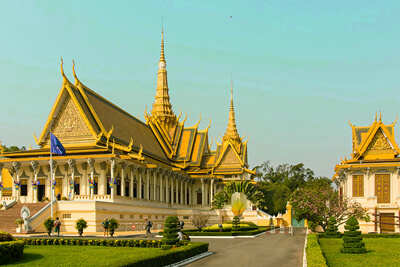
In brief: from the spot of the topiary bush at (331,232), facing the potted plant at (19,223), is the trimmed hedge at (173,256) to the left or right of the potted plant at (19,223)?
left

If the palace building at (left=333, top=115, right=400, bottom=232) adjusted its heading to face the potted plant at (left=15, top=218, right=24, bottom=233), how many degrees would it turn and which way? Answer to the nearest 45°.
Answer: approximately 45° to its right

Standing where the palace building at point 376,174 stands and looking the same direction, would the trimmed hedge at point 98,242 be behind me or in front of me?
in front

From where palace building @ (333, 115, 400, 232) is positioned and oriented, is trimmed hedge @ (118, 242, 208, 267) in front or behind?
in front

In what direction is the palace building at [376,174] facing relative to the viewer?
toward the camera

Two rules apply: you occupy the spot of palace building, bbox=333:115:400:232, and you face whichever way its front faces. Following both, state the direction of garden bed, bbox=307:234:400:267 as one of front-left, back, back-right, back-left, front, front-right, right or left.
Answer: front

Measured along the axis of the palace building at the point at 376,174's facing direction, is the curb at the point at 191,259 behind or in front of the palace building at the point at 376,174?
in front

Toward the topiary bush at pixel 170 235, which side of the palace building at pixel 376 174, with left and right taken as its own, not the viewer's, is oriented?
front
